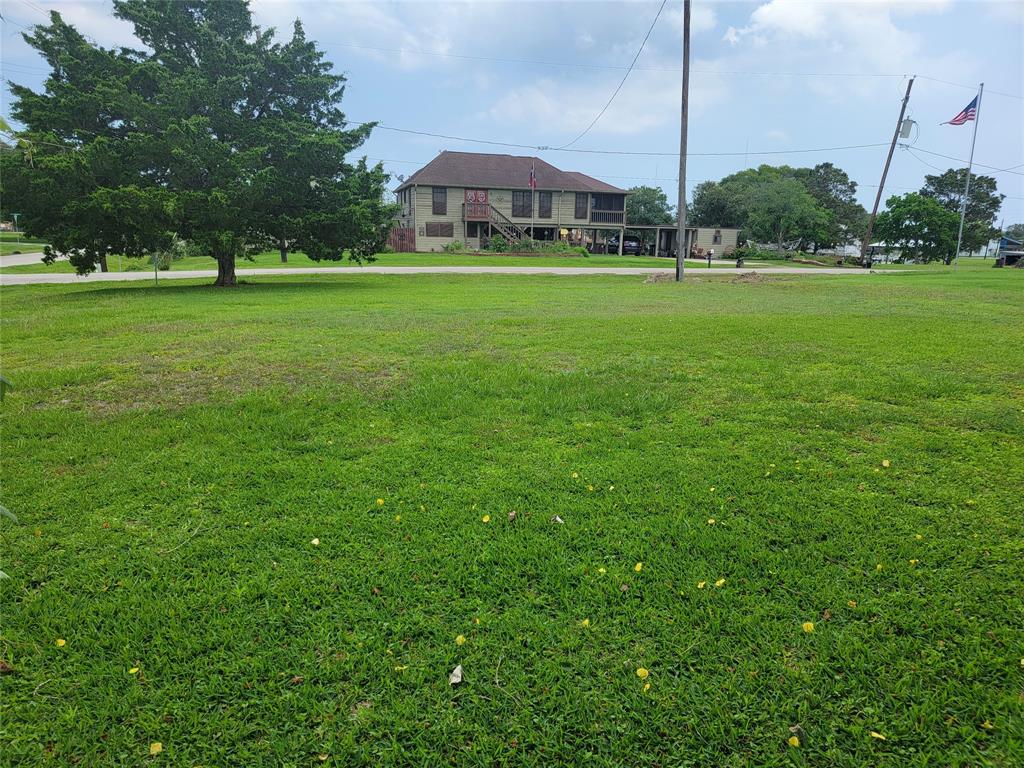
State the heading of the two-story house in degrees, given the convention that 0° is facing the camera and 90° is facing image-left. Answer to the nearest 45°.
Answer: approximately 0°

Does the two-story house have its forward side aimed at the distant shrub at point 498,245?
yes

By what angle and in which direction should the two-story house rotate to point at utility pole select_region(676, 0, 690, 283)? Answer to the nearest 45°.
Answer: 0° — it already faces it

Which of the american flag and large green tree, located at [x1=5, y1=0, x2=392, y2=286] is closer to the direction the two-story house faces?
the large green tree

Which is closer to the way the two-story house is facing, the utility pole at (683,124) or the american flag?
the utility pole

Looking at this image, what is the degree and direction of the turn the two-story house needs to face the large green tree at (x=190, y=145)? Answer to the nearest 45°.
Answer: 0° — it already faces it

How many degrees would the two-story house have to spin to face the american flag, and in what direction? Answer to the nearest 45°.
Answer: approximately 45° to its left
